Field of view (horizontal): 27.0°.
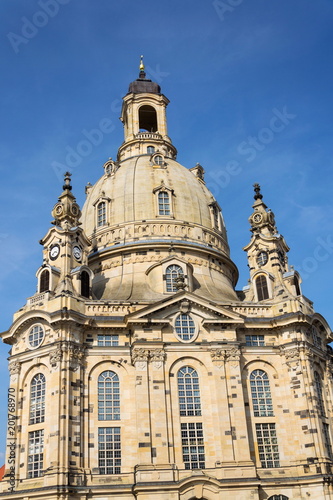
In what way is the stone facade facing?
toward the camera
